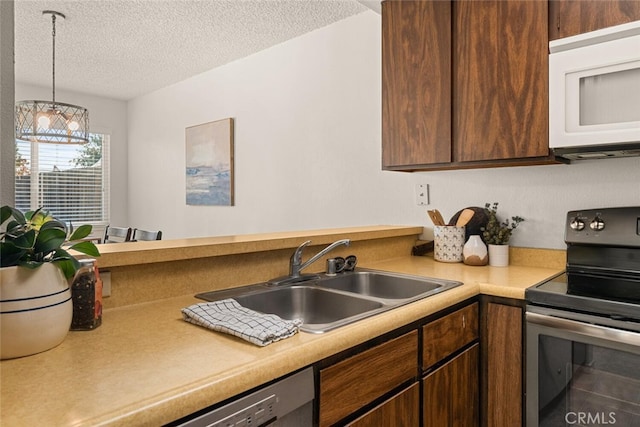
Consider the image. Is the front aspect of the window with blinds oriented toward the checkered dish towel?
yes

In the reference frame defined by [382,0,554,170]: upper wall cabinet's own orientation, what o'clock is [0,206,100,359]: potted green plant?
The potted green plant is roughly at 1 o'clock from the upper wall cabinet.

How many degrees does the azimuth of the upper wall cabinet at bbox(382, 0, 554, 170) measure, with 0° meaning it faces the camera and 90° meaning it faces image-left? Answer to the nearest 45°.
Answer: approximately 0°

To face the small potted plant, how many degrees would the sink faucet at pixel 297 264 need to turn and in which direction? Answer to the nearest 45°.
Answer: approximately 45° to its left

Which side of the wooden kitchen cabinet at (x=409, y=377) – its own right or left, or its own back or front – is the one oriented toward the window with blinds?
back

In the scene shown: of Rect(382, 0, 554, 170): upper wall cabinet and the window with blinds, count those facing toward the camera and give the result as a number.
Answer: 2

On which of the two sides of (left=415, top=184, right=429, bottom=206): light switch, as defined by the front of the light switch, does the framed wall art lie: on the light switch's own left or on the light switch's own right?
on the light switch's own right

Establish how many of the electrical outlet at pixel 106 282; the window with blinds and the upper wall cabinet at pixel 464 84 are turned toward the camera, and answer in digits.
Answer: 3

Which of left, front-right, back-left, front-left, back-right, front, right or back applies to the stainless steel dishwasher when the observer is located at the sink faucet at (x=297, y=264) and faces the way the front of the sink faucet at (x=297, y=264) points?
front-right

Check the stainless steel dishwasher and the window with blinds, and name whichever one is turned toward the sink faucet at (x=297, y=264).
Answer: the window with blinds

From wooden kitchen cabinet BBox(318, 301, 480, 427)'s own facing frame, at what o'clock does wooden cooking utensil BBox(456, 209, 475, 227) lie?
The wooden cooking utensil is roughly at 8 o'clock from the wooden kitchen cabinet.

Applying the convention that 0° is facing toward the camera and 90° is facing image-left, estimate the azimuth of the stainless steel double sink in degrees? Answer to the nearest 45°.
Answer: approximately 315°

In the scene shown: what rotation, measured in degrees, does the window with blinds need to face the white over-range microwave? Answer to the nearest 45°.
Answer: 0° — it already faces it

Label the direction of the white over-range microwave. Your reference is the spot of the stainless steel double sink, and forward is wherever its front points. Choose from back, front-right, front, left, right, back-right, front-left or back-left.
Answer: front-left
